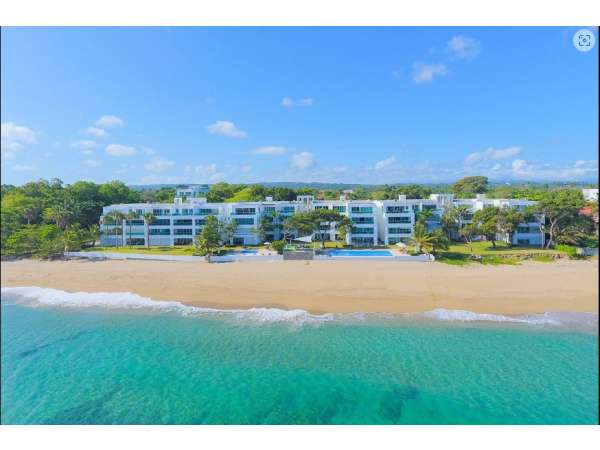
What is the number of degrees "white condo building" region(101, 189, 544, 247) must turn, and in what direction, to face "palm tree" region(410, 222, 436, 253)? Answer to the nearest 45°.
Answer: approximately 45° to its left

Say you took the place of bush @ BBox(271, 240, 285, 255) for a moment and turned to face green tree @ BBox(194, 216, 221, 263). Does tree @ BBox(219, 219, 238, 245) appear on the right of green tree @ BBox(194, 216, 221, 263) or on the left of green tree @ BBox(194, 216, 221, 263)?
right

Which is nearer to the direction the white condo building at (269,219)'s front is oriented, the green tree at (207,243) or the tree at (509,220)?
the green tree

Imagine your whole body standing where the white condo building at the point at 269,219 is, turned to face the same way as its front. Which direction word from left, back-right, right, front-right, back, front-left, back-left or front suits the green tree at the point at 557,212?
left

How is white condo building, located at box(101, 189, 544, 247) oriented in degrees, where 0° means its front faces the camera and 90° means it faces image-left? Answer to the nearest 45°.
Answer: approximately 0°

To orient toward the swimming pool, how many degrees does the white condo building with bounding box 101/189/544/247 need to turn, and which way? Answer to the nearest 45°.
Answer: approximately 45° to its left

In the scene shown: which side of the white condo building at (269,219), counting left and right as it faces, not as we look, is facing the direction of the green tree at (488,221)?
left
